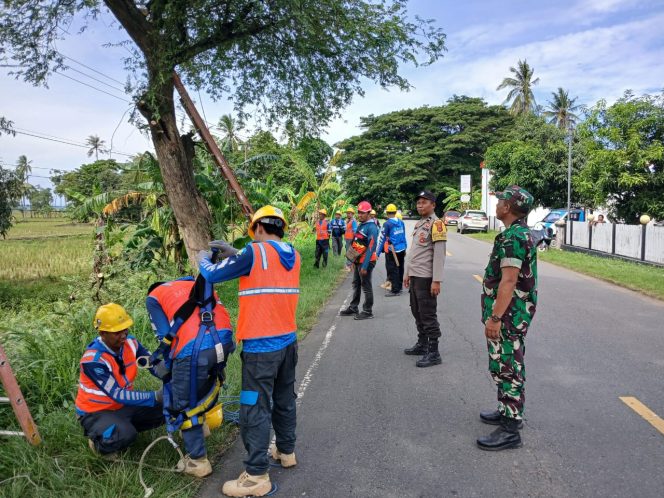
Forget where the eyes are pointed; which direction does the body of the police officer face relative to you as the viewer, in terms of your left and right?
facing the viewer and to the left of the viewer

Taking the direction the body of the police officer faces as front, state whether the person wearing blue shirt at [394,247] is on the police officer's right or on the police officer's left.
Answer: on the police officer's right

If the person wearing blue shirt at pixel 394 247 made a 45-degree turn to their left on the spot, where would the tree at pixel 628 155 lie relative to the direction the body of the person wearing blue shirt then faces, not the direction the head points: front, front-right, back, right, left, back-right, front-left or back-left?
back-right

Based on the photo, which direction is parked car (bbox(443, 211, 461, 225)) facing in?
toward the camera

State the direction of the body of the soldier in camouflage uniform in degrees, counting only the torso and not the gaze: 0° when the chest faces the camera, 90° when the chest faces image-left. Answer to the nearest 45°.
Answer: approximately 90°

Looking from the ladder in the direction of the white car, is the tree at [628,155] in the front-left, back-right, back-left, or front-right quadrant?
front-right

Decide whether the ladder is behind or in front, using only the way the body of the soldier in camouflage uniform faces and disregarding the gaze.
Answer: in front

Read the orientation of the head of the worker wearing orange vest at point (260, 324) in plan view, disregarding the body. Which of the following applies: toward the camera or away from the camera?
away from the camera

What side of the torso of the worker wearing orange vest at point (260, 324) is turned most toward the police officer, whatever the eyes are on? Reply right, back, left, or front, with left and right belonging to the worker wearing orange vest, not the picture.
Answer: right

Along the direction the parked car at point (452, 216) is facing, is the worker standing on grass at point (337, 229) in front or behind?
in front

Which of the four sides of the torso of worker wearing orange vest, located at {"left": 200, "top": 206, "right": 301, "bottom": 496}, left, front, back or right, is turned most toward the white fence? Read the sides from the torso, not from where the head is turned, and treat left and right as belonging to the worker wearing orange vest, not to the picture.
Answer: right

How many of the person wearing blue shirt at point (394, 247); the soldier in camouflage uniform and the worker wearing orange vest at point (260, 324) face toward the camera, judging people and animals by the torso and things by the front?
0

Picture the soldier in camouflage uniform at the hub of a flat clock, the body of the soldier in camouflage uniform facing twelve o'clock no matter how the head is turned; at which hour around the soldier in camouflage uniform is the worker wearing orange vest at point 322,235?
The worker wearing orange vest is roughly at 2 o'clock from the soldier in camouflage uniform.

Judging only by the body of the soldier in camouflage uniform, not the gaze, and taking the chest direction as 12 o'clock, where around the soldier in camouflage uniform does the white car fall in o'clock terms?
The white car is roughly at 3 o'clock from the soldier in camouflage uniform.

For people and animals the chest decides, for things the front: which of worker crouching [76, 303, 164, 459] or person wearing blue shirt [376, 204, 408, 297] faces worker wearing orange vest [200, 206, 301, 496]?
the worker crouching

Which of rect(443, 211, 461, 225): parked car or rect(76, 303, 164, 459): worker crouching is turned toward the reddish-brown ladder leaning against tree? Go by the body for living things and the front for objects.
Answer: the parked car

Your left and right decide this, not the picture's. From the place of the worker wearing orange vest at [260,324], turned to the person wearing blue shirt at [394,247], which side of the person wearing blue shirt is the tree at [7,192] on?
left
